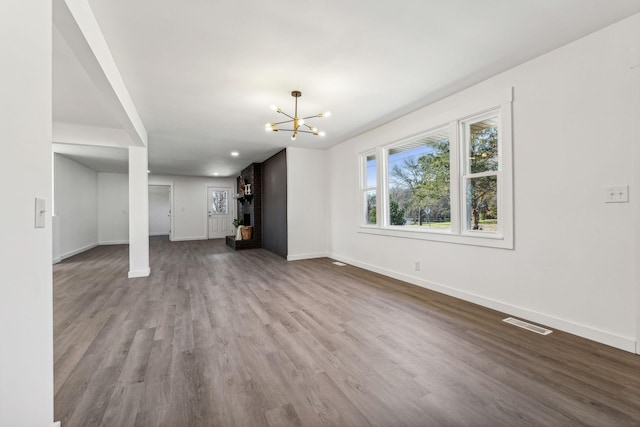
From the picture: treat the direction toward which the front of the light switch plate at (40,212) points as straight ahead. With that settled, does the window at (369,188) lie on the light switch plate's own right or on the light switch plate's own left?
on the light switch plate's own left

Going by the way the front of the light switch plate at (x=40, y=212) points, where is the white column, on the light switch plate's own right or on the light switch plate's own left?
on the light switch plate's own left

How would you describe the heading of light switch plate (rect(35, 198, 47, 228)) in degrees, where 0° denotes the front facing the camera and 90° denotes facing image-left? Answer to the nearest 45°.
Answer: approximately 315°

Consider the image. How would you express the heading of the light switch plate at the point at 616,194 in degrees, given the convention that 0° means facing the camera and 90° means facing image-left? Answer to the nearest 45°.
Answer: approximately 45°

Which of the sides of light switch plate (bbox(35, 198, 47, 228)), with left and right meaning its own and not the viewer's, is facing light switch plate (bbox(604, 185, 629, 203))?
front

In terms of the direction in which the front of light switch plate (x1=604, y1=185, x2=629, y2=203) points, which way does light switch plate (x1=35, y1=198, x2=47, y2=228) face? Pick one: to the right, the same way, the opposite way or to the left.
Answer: the opposite way

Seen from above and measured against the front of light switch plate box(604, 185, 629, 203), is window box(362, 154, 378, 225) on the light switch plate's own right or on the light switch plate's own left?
on the light switch plate's own right

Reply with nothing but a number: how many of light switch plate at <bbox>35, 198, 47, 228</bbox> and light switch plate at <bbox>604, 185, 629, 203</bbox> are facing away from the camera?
0

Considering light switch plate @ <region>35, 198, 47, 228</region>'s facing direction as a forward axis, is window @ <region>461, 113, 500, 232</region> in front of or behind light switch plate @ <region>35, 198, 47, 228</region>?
in front

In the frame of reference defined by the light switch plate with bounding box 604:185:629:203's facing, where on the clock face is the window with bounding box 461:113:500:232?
The window is roughly at 2 o'clock from the light switch plate.
